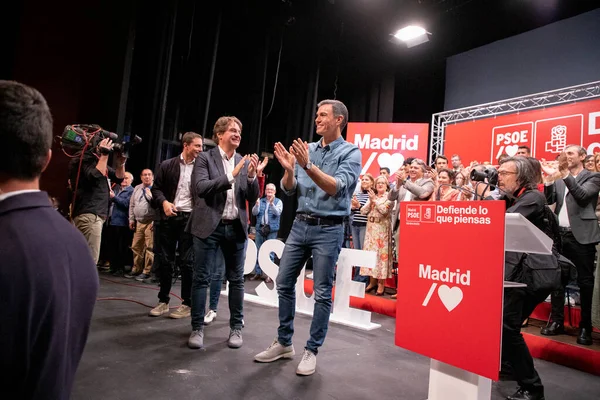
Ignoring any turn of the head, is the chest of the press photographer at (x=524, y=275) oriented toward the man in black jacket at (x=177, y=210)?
yes

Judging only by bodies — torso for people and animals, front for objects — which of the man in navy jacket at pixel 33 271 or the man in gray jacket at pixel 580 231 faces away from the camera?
the man in navy jacket at pixel 33 271

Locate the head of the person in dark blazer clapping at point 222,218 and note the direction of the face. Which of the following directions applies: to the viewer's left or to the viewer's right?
to the viewer's right

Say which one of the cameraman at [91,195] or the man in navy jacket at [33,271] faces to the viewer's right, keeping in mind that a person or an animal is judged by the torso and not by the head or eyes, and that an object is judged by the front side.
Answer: the cameraman

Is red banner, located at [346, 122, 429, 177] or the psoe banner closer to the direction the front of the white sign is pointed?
the psoe banner

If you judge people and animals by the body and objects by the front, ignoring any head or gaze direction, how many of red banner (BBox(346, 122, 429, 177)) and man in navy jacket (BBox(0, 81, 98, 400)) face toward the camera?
1

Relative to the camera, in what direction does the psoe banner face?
facing the viewer and to the left of the viewer

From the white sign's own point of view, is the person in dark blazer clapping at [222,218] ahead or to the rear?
ahead

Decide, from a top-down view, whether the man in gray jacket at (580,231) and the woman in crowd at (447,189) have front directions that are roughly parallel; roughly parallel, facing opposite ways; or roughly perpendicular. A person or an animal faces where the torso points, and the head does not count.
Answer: roughly parallel

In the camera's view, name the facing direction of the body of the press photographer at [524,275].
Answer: to the viewer's left

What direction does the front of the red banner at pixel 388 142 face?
toward the camera

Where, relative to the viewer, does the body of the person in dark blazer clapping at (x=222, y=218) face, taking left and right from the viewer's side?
facing the viewer and to the right of the viewer

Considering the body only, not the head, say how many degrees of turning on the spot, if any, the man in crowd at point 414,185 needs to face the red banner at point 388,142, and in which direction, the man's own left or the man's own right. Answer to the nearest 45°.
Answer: approximately 135° to the man's own right

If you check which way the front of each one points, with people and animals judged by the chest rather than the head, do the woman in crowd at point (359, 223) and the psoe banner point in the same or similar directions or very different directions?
same or similar directions

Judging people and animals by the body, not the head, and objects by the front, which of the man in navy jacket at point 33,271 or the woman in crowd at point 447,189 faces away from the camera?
the man in navy jacket

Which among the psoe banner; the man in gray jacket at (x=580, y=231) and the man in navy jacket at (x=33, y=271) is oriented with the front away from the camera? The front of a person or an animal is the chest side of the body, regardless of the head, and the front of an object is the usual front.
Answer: the man in navy jacket at (x=33, y=271)

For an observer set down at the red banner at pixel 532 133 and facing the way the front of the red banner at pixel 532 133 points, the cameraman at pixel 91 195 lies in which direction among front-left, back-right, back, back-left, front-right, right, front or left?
front
